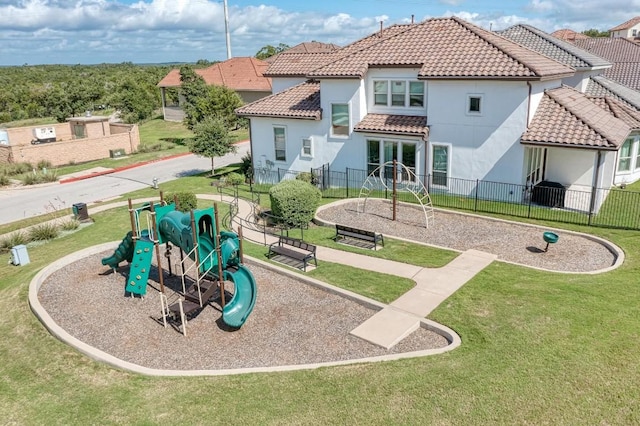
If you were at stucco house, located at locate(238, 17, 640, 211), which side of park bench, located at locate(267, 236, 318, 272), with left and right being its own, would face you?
back

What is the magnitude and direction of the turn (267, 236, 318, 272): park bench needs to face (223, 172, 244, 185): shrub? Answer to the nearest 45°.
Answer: approximately 135° to its right

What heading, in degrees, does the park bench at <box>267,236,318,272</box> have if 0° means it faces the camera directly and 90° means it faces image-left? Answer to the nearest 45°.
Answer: approximately 45°

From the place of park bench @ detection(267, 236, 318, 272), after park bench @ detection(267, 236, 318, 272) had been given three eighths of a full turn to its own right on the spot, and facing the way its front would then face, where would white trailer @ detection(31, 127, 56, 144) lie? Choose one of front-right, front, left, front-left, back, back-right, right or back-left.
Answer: front-left
